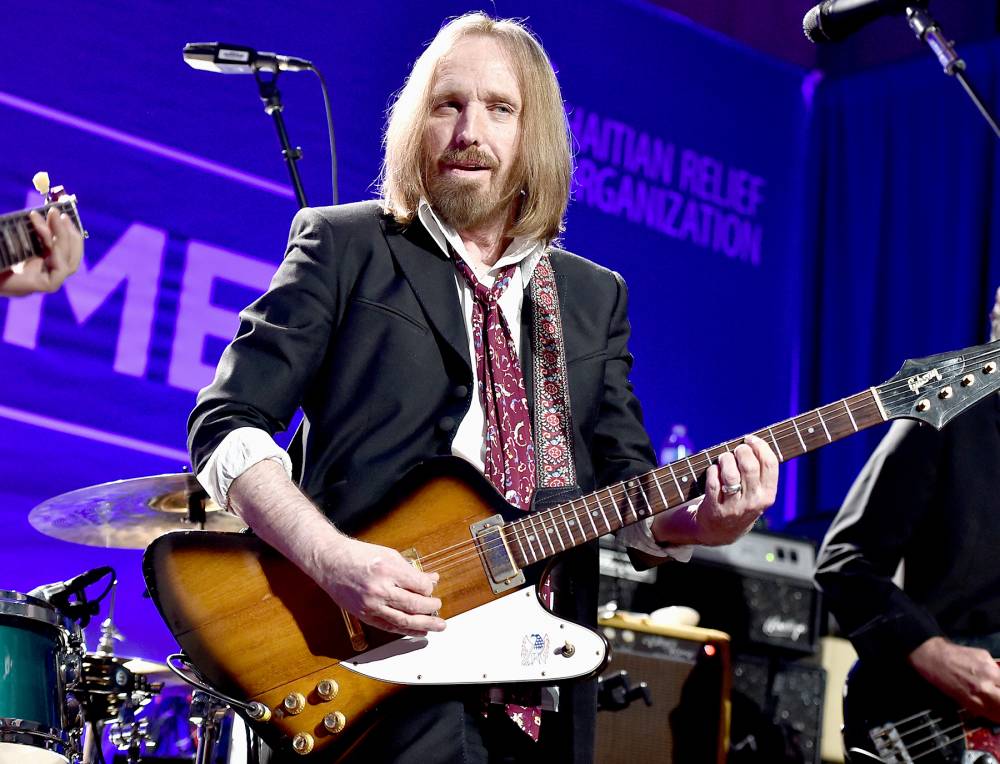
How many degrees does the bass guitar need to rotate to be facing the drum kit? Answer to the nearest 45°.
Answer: approximately 90° to its right

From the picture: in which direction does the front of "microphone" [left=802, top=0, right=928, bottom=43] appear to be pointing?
to the viewer's left

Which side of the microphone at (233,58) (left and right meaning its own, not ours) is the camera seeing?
left

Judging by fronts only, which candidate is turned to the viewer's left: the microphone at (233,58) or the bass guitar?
the microphone

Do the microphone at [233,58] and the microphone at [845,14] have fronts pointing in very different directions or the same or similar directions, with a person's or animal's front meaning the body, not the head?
same or similar directions

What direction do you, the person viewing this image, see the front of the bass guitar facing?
facing the viewer
